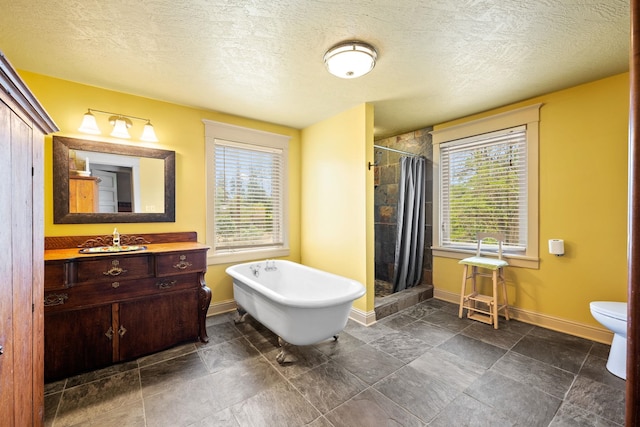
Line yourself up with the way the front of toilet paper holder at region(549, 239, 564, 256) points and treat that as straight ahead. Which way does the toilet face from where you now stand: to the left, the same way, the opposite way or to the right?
to the right

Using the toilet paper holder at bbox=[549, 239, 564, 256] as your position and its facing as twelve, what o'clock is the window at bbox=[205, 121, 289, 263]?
The window is roughly at 2 o'clock from the toilet paper holder.

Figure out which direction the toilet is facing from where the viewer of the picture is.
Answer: facing to the left of the viewer

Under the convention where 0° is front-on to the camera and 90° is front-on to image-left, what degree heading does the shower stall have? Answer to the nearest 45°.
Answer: approximately 315°

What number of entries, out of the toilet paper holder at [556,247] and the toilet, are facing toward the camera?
1

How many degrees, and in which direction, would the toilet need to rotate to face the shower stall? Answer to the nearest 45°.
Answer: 0° — it already faces it

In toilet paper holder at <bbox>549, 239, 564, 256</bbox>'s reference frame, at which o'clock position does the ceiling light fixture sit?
The ceiling light fixture is roughly at 1 o'clock from the toilet paper holder.
